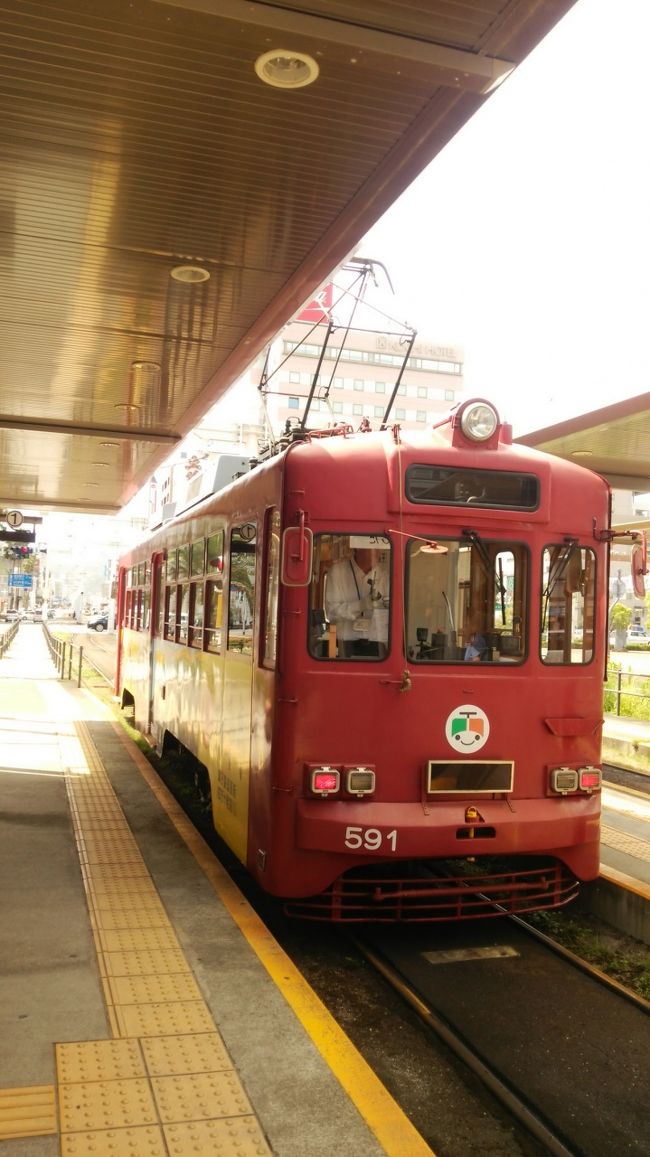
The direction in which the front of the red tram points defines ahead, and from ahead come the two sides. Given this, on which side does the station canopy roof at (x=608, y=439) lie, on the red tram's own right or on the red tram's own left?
on the red tram's own left

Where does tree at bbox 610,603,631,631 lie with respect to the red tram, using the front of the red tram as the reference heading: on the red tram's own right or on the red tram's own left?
on the red tram's own left

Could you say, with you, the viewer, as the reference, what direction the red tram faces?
facing the viewer and to the right of the viewer

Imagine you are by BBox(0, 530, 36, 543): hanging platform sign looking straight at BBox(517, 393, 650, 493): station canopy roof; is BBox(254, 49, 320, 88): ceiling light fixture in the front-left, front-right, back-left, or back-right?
front-right

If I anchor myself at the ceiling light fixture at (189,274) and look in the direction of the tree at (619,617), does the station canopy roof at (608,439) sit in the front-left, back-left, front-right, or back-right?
front-right

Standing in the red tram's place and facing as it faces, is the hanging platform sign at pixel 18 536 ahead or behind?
behind
